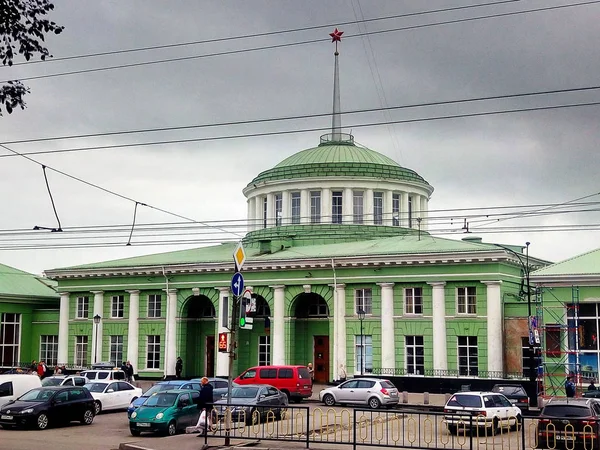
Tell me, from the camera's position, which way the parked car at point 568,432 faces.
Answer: facing away from the viewer

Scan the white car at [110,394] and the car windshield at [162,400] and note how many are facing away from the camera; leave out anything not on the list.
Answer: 0

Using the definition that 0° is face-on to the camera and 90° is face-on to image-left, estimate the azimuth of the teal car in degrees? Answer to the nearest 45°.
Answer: approximately 45°

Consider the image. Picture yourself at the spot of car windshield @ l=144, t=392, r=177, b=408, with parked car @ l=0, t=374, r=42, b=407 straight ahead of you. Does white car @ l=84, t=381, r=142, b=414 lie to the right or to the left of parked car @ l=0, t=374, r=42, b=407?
right

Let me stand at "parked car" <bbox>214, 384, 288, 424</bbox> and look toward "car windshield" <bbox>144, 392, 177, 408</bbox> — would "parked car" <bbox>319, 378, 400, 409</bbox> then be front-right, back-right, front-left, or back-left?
back-right

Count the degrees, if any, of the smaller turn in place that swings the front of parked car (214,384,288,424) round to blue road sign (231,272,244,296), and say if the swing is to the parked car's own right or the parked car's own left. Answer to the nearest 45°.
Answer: approximately 45° to the parked car's own left

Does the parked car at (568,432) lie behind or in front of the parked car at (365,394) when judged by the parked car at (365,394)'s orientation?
behind

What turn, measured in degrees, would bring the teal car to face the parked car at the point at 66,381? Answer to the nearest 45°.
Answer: approximately 135° to its right

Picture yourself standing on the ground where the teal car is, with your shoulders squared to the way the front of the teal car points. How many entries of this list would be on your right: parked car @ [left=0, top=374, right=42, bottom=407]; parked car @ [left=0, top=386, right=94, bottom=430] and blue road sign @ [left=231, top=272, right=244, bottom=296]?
2
